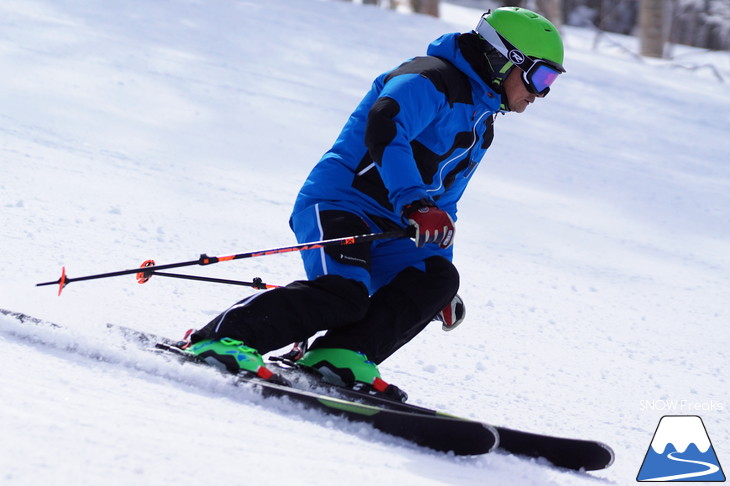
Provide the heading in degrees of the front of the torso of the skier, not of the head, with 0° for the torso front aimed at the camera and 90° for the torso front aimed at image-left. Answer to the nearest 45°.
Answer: approximately 315°

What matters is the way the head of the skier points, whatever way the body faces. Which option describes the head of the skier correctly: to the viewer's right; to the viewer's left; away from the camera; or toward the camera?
to the viewer's right
